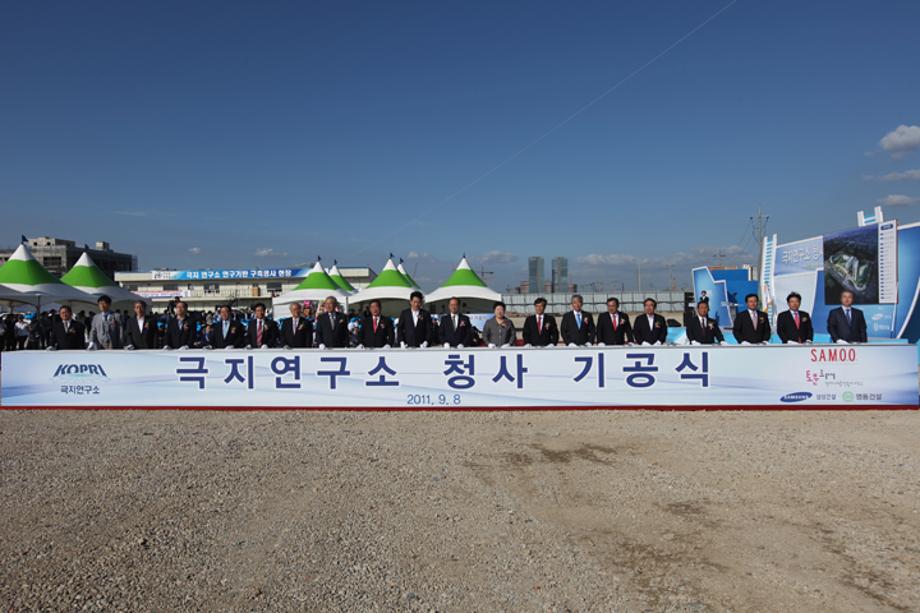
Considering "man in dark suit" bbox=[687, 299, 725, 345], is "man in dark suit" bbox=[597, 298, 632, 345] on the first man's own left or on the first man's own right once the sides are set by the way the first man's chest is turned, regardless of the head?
on the first man's own right

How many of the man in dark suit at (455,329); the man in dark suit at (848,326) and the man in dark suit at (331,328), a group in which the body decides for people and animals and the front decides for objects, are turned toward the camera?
3

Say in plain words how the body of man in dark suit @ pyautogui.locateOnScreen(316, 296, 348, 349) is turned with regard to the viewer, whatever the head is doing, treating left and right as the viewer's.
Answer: facing the viewer

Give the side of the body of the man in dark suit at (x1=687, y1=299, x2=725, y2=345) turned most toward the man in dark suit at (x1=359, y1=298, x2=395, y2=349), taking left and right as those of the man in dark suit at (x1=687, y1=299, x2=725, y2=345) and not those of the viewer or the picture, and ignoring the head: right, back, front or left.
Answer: right

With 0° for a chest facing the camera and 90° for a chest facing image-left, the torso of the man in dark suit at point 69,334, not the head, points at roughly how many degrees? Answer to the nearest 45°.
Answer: approximately 0°

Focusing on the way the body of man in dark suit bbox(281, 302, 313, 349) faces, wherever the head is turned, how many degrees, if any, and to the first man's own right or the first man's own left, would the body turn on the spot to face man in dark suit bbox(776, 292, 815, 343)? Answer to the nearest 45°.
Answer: approximately 90° to the first man's own left

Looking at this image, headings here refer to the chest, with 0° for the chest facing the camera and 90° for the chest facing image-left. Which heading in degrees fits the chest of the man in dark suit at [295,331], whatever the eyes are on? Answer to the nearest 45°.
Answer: approximately 0°

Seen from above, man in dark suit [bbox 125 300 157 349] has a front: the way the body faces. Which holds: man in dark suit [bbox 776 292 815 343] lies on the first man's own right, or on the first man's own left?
on the first man's own left

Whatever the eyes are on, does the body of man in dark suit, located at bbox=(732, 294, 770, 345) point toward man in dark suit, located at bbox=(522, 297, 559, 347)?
no

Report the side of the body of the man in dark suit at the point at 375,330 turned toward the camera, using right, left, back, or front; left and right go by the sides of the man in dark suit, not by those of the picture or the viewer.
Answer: front

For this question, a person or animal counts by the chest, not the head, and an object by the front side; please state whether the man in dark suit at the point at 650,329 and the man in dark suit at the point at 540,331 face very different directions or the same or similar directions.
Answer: same or similar directions

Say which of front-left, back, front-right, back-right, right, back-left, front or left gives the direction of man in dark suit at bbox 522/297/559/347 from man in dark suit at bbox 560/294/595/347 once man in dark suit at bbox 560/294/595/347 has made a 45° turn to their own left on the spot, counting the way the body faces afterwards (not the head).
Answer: back-right

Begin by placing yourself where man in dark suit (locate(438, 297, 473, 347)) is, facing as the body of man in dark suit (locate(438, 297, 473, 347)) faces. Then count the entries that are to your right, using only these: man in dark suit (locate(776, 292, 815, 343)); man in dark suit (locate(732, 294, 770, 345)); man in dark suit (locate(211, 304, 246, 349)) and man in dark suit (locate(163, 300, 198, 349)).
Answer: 2

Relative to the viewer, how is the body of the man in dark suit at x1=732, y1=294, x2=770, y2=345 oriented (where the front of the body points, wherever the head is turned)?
toward the camera

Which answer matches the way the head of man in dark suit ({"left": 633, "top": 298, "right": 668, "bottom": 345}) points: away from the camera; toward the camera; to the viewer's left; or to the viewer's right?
toward the camera
